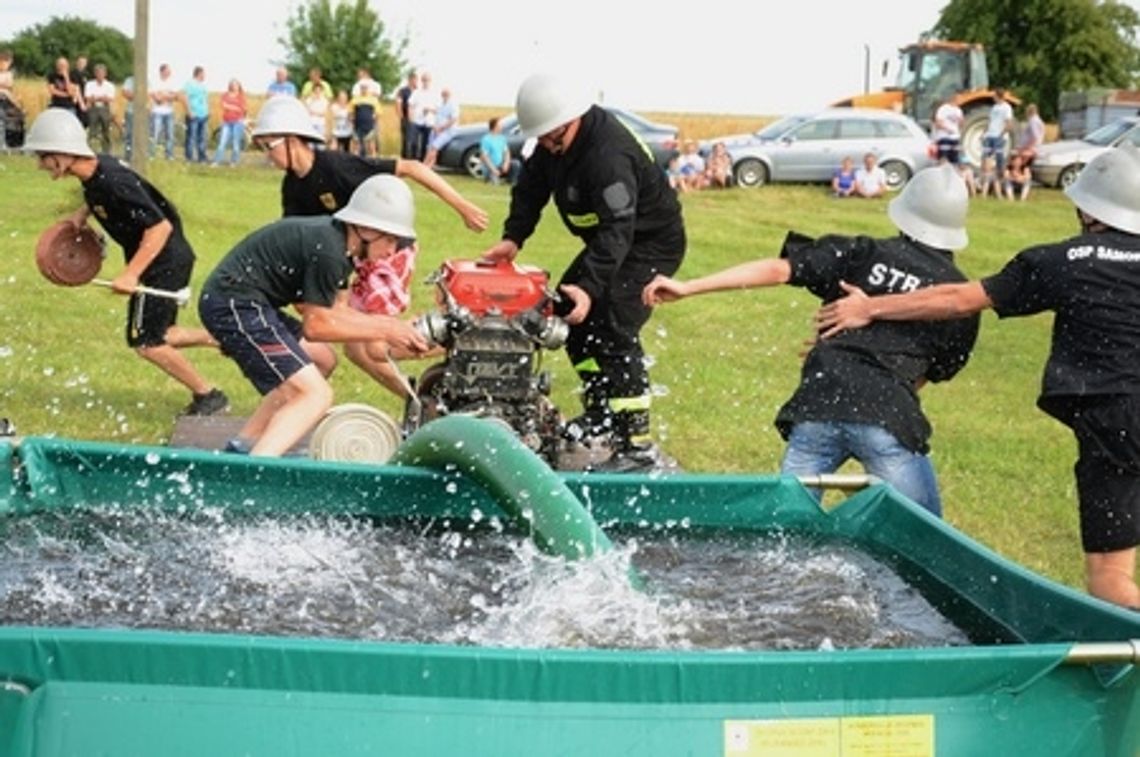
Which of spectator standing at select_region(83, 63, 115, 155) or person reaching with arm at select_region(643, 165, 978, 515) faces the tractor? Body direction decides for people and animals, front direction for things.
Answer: the person reaching with arm

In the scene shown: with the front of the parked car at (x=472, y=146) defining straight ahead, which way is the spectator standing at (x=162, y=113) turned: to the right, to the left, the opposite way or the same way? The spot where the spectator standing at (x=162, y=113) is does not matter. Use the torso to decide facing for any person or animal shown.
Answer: to the left

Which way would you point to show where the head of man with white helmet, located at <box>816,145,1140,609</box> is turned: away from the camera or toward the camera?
away from the camera

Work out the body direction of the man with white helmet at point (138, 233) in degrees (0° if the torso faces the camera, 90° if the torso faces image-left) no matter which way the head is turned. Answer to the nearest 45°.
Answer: approximately 90°

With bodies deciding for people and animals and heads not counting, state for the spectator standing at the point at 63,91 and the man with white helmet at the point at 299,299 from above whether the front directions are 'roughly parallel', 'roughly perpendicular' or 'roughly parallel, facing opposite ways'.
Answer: roughly perpendicular

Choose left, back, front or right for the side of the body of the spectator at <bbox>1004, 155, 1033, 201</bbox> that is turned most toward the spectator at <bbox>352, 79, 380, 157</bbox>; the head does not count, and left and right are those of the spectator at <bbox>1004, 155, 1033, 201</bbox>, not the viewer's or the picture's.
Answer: right

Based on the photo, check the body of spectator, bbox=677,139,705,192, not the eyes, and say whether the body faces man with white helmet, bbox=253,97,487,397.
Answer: yes

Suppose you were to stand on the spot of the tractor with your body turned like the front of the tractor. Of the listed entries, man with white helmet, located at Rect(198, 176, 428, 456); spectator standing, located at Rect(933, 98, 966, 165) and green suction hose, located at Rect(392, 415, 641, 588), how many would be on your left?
3

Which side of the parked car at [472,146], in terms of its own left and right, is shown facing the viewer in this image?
left

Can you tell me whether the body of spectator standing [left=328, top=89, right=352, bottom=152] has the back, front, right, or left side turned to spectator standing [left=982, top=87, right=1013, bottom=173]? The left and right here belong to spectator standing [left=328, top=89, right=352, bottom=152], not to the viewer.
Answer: left

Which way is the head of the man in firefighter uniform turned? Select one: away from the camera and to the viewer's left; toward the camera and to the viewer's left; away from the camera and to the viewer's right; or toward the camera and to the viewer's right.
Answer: toward the camera and to the viewer's left

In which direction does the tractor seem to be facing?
to the viewer's left

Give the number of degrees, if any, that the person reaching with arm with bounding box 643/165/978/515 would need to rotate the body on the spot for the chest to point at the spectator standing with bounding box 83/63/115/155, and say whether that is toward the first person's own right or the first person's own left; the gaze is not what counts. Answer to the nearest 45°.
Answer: approximately 45° to the first person's own left

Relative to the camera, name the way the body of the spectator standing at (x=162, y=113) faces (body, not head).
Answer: toward the camera

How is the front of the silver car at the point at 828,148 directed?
to the viewer's left

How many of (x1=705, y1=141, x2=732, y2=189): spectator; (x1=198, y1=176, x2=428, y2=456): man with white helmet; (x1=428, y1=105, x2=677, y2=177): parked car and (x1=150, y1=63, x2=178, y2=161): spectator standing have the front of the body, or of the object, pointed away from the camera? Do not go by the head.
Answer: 0

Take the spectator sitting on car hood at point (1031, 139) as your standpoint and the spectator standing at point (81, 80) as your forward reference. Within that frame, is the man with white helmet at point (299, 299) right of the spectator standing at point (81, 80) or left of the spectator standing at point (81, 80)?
left

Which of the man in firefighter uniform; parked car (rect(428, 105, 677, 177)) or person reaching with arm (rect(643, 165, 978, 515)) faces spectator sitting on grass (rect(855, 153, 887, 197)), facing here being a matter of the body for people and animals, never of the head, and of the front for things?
the person reaching with arm

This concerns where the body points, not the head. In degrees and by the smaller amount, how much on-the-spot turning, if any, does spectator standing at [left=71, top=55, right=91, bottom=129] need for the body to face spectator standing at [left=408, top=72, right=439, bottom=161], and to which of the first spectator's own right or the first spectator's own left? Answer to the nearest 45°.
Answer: approximately 90° to the first spectator's own left

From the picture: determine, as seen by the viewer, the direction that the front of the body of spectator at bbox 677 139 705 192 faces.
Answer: toward the camera

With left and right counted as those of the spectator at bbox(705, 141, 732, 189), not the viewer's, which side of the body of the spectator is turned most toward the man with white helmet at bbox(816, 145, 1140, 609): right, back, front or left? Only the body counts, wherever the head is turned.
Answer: front
